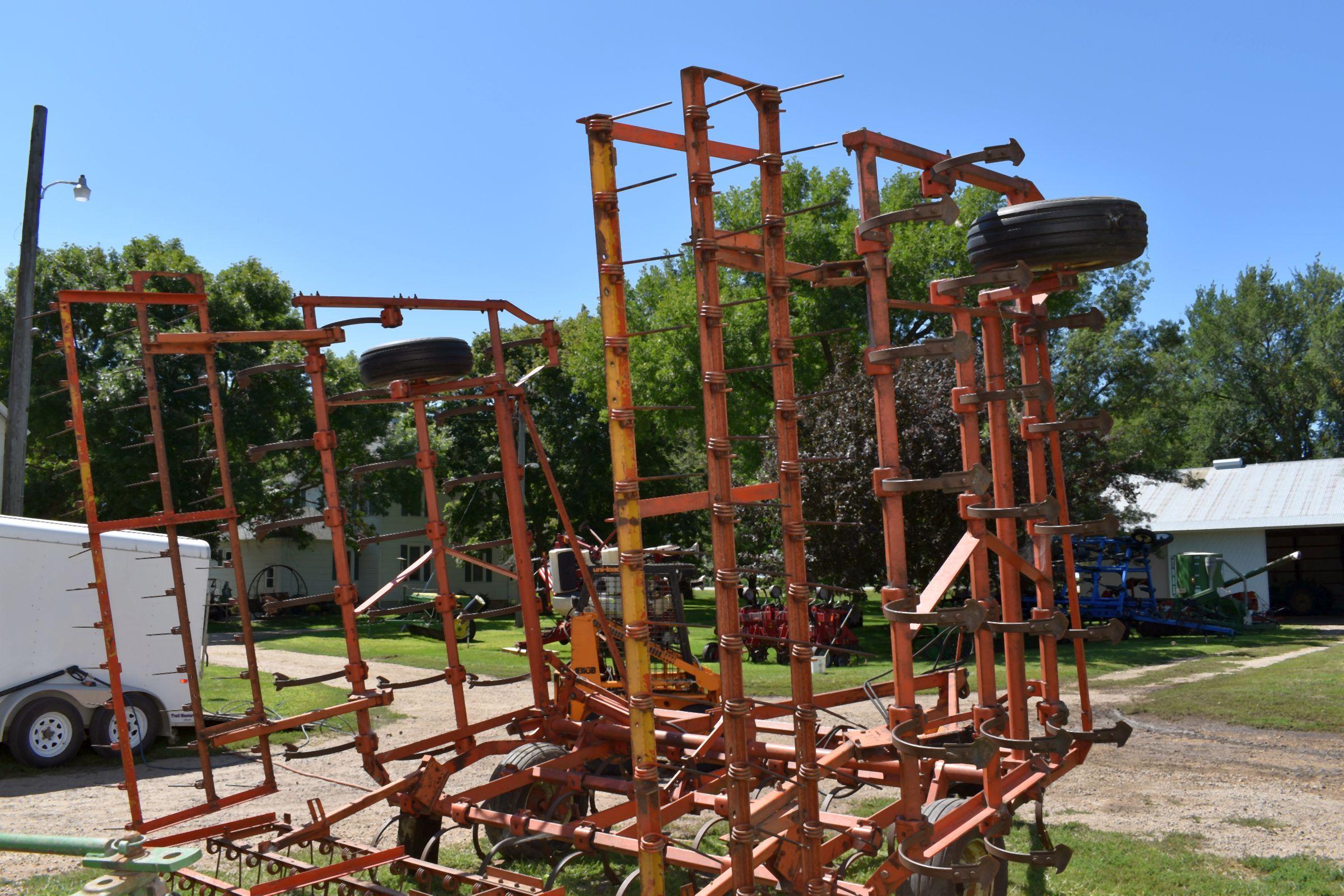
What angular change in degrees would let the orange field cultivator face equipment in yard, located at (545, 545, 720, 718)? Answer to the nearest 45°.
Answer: approximately 45° to its left

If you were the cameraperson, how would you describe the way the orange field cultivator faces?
facing away from the viewer and to the right of the viewer

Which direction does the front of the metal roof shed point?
toward the camera

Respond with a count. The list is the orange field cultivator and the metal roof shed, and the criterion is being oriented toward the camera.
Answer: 1

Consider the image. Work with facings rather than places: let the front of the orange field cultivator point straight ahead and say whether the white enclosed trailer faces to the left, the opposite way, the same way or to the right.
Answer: the opposite way

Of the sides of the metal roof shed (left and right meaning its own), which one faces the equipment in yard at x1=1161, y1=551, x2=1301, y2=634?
front

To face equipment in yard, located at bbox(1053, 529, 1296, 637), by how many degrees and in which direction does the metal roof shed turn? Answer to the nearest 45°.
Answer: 0° — it already faces it

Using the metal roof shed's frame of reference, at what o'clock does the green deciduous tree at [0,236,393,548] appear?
The green deciduous tree is roughly at 2 o'clock from the metal roof shed.

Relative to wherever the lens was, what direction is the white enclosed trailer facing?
facing the viewer and to the left of the viewer
